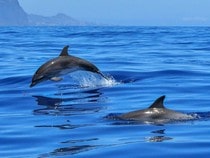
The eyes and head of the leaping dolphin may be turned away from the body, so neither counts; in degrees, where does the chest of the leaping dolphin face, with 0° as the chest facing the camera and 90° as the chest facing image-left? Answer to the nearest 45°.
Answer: approximately 90°

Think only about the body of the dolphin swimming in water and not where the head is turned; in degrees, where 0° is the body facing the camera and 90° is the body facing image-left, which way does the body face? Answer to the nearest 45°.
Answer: approximately 90°
